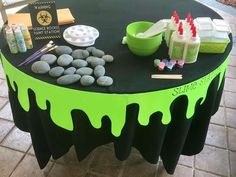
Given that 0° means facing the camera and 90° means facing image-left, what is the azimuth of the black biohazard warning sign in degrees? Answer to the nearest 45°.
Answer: approximately 0°

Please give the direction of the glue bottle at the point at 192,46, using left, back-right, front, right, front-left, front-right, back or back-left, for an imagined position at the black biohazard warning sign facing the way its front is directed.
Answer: front-left

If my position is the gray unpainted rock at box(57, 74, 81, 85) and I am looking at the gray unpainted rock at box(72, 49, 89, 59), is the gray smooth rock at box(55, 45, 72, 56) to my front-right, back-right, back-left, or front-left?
front-left
